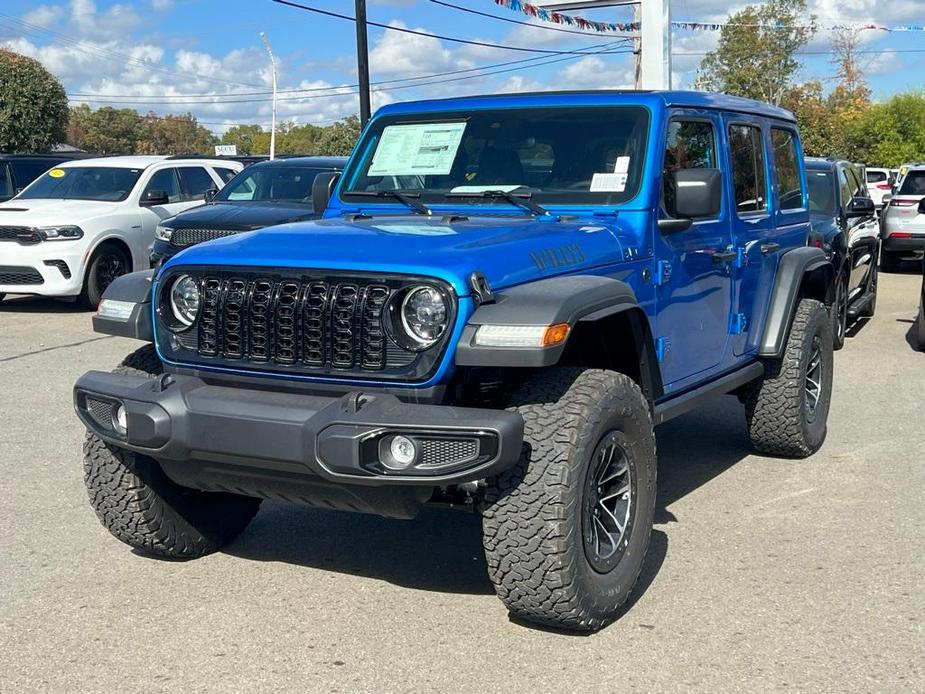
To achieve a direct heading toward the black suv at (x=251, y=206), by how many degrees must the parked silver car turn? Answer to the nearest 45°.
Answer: approximately 135° to its left

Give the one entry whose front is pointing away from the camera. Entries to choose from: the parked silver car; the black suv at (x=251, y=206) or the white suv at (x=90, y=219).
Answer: the parked silver car

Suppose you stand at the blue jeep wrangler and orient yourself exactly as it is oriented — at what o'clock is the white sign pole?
The white sign pole is roughly at 5 o'clock from the blue jeep wrangler.

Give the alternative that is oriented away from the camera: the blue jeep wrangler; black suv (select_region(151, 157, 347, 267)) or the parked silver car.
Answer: the parked silver car

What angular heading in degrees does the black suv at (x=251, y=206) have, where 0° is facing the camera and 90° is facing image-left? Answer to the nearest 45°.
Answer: approximately 45°

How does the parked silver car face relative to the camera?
away from the camera

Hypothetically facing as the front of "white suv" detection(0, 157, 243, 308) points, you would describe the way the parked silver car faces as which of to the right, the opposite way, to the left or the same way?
the opposite way

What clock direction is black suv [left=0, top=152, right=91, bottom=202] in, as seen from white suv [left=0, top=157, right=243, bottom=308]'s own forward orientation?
The black suv is roughly at 4 o'clock from the white suv.

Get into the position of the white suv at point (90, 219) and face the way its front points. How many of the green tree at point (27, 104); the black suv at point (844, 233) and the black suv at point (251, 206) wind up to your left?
2

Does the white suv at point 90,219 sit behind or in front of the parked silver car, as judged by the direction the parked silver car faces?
behind

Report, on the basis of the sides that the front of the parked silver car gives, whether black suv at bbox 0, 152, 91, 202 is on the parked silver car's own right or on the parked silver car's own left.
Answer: on the parked silver car's own left

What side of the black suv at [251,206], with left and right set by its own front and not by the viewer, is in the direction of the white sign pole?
back

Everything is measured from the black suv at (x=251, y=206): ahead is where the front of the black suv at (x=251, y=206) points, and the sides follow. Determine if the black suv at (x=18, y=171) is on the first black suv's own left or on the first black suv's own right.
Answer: on the first black suv's own right

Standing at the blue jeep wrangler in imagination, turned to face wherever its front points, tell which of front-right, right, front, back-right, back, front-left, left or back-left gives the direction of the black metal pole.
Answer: back-right

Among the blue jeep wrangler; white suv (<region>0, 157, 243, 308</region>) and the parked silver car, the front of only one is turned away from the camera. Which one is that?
the parked silver car

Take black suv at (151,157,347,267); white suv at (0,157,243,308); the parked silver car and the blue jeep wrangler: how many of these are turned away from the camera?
1
